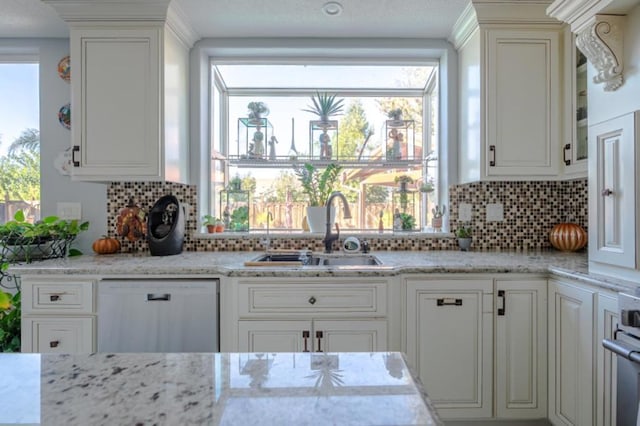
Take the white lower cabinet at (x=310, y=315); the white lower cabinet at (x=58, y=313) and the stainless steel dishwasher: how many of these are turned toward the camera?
3

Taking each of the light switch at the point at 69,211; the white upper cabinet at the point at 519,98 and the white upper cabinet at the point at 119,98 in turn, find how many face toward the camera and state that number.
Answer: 3

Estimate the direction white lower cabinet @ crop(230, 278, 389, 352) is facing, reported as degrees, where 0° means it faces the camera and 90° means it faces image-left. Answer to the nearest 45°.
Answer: approximately 0°

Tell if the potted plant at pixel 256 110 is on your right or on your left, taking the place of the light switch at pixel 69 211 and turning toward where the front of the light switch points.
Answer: on your left

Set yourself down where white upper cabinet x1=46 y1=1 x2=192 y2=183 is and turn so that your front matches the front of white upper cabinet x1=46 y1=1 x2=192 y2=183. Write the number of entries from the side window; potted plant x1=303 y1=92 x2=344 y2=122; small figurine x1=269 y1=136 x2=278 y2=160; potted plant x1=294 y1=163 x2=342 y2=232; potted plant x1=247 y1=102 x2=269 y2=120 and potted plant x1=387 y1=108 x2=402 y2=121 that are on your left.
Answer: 5

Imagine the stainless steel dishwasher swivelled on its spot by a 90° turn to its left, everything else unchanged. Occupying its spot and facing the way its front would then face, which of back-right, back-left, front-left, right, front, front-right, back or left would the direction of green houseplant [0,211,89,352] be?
back-left

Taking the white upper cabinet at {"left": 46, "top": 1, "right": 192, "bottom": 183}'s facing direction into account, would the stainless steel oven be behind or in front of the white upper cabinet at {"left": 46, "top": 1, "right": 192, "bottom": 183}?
in front

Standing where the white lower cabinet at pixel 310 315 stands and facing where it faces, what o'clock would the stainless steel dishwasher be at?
The stainless steel dishwasher is roughly at 3 o'clock from the white lower cabinet.
